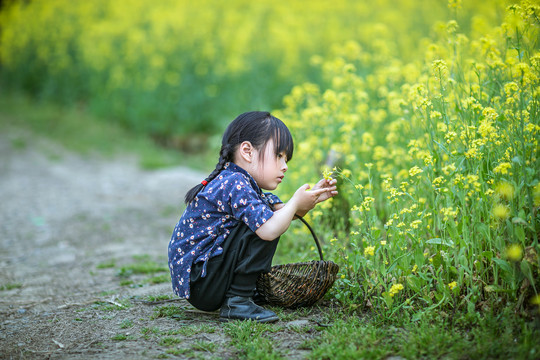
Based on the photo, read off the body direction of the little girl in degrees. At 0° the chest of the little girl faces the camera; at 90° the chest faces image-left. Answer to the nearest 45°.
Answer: approximately 270°

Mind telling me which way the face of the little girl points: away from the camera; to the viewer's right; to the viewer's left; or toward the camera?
to the viewer's right

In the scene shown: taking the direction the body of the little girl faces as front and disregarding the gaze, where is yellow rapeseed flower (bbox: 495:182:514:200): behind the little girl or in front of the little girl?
in front
